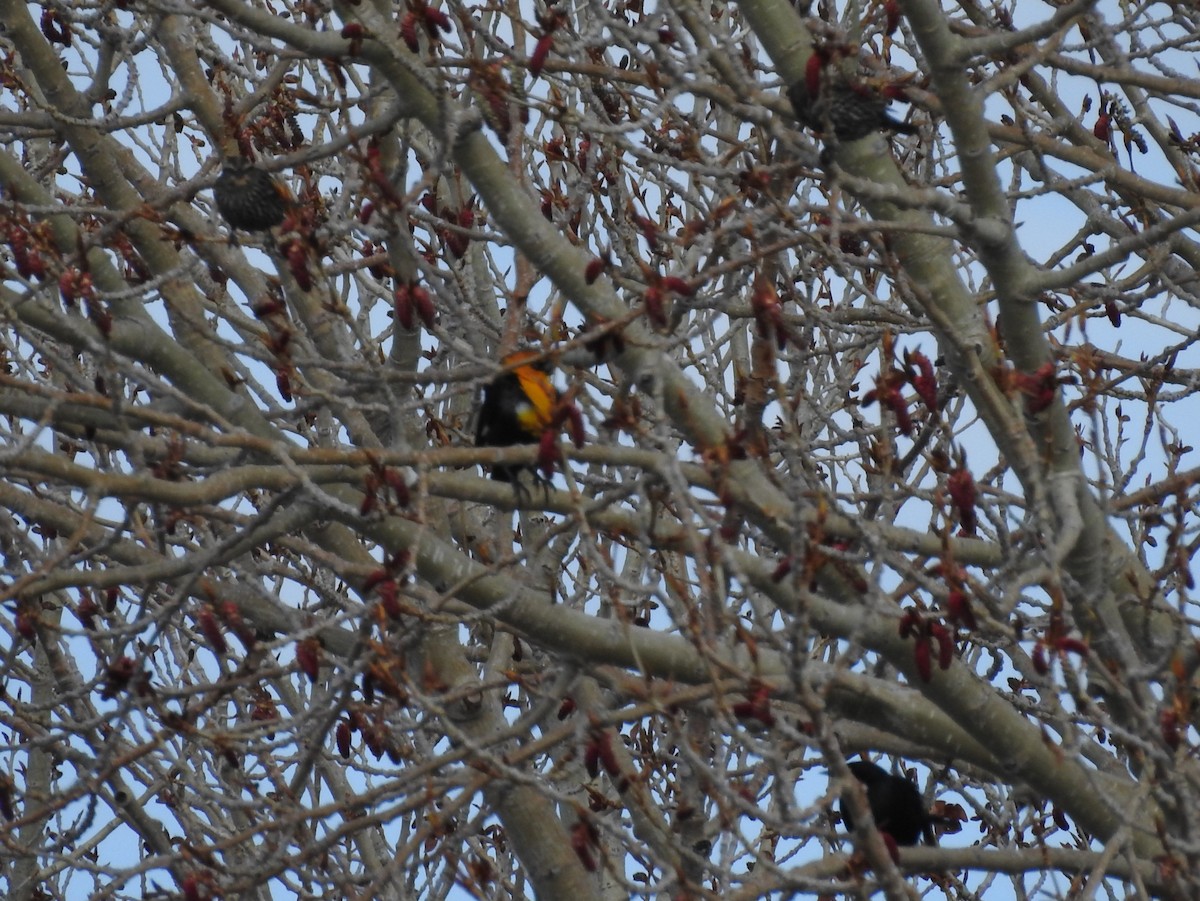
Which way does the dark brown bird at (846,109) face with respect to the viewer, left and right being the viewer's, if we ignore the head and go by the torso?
facing to the left of the viewer

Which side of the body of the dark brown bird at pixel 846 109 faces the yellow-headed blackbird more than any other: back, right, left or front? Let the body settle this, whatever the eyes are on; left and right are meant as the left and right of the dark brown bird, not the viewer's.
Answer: front

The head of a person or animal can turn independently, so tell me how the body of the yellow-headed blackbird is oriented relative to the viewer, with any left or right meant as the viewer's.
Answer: facing to the right of the viewer

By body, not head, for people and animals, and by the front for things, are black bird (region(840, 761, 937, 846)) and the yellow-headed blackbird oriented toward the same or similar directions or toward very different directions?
very different directions

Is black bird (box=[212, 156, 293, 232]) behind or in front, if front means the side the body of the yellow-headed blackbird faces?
behind

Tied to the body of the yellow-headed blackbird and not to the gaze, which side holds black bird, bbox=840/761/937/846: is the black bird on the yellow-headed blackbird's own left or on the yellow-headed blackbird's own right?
on the yellow-headed blackbird's own left

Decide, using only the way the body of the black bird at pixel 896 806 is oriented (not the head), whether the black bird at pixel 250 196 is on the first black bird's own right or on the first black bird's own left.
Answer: on the first black bird's own left

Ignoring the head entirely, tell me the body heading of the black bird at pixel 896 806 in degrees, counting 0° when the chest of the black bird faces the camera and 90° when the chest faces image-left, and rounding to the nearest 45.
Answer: approximately 90°
